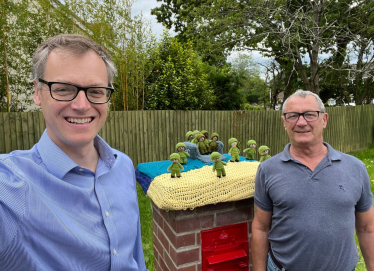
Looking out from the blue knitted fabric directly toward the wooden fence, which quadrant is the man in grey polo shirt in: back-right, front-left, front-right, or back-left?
back-right

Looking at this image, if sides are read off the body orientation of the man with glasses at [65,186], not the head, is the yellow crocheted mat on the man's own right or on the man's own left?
on the man's own left

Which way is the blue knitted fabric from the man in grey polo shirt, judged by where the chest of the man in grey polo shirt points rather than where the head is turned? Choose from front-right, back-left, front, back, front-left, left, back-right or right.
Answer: right

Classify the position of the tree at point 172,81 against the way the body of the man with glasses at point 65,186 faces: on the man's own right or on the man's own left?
on the man's own left

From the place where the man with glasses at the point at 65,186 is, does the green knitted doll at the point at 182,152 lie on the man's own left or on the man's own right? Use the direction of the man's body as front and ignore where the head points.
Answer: on the man's own left

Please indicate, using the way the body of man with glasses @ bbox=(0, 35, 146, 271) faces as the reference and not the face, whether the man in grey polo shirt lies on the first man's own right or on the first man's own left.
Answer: on the first man's own left

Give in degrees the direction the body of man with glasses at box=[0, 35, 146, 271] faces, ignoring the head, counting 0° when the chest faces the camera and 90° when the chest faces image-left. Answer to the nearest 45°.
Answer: approximately 315°

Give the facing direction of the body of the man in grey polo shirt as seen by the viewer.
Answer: toward the camera

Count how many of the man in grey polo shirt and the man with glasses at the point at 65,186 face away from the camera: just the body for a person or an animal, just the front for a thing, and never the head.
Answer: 0
